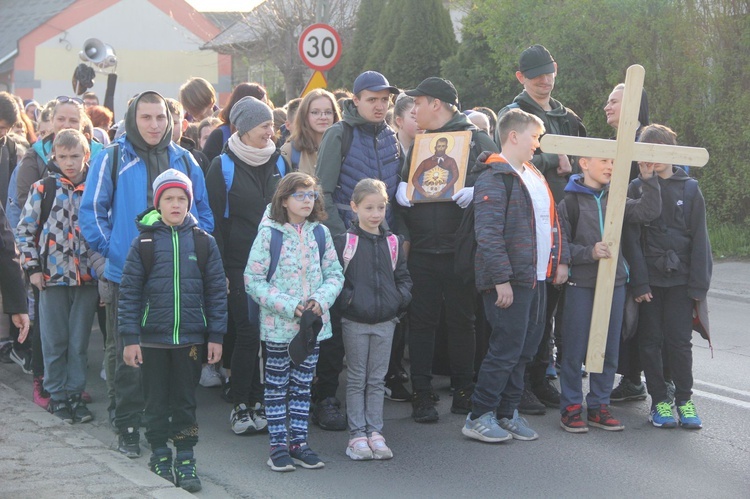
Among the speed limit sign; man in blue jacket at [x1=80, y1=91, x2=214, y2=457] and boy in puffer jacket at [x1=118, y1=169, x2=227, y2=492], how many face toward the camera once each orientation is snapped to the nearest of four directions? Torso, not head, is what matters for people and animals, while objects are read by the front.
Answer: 3

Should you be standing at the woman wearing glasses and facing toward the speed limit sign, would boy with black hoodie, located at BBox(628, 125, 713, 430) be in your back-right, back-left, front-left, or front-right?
back-right

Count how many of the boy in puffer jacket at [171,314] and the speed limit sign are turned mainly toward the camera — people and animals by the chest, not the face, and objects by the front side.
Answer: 2

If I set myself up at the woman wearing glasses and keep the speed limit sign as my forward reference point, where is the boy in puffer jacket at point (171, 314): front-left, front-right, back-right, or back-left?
back-left

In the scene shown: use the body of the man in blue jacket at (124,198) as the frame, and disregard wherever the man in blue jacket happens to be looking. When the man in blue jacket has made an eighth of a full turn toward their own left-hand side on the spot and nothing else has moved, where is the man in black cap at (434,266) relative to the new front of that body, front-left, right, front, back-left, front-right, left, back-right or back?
front-left

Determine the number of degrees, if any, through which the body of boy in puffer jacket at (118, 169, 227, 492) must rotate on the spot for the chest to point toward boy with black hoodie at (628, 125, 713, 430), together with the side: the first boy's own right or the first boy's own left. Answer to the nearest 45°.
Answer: approximately 90° to the first boy's own left

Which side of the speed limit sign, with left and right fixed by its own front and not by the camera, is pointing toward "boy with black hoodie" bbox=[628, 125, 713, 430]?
front

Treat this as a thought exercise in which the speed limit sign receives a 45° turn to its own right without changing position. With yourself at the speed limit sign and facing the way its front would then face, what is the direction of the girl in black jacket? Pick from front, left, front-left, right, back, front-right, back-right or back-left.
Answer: front-left

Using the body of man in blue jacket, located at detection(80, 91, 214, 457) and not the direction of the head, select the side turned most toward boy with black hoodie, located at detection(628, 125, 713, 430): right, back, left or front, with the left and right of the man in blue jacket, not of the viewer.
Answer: left

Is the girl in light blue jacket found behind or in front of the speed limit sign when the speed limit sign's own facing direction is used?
in front

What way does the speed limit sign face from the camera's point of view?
toward the camera

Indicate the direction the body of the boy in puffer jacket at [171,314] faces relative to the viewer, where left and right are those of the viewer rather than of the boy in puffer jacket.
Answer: facing the viewer

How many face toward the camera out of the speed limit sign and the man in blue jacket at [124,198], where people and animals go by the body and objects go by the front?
2

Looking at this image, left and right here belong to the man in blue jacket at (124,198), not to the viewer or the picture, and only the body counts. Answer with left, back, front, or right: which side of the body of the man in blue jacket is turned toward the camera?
front
